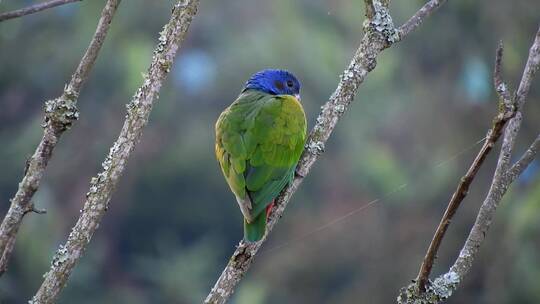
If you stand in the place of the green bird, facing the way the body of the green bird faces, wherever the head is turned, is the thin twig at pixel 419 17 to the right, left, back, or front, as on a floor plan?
right

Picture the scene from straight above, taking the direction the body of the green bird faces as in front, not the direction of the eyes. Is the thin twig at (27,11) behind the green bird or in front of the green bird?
behind

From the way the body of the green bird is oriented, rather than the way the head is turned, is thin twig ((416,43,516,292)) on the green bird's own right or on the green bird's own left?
on the green bird's own right

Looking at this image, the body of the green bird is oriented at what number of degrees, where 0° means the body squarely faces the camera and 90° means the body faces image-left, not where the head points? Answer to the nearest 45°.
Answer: approximately 225°

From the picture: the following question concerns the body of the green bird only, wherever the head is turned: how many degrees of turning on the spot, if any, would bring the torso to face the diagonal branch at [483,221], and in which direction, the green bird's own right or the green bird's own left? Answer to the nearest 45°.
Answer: approximately 90° to the green bird's own right

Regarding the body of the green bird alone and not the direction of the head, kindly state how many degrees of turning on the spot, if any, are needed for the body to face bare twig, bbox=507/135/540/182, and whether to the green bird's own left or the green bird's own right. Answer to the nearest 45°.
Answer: approximately 90° to the green bird's own right
